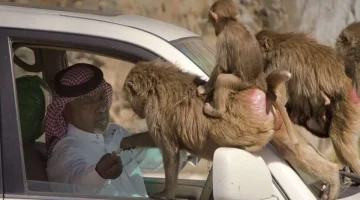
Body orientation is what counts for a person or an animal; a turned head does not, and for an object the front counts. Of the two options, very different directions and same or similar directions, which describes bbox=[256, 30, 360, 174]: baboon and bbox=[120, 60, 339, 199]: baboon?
same or similar directions

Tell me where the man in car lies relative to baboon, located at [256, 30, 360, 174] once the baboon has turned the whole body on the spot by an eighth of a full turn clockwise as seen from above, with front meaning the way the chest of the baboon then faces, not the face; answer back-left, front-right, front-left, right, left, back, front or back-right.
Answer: left

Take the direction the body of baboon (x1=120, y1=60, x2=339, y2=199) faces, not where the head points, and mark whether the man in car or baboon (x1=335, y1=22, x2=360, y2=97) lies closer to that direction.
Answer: the man in car

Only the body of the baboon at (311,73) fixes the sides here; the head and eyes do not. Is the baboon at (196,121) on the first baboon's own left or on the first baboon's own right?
on the first baboon's own left

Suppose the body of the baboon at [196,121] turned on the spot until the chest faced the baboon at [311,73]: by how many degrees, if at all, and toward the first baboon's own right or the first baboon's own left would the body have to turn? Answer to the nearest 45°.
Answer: approximately 135° to the first baboon's own right

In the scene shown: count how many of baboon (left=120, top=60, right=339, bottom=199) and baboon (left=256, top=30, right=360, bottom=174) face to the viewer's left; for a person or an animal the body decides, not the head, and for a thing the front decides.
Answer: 2

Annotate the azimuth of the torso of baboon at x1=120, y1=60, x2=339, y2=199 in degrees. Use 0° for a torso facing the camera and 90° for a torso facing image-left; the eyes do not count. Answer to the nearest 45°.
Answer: approximately 90°

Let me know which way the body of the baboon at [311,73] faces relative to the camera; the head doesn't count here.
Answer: to the viewer's left
